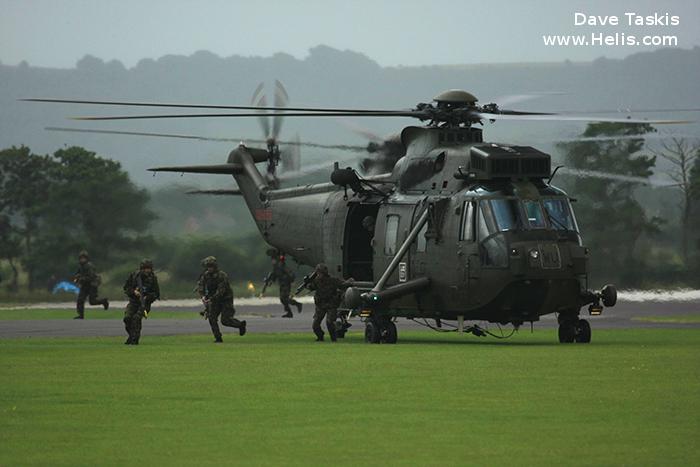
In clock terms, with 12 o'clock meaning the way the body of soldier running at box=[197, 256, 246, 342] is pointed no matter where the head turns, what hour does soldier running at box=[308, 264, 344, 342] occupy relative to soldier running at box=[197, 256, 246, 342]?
soldier running at box=[308, 264, 344, 342] is roughly at 8 o'clock from soldier running at box=[197, 256, 246, 342].

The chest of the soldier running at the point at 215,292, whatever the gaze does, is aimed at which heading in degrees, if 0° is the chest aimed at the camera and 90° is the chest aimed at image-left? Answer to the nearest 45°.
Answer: approximately 45°

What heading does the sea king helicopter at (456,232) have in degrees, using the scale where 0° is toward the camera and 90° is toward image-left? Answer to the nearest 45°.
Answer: approximately 315°

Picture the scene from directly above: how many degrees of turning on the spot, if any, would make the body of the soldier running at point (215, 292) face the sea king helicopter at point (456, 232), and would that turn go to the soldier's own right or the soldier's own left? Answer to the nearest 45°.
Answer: approximately 90° to the soldier's own left

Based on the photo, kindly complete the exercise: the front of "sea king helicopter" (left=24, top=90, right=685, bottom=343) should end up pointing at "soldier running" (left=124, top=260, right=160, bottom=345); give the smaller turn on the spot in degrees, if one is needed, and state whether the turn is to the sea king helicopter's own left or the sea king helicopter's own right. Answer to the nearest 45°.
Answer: approximately 135° to the sea king helicopter's own right
